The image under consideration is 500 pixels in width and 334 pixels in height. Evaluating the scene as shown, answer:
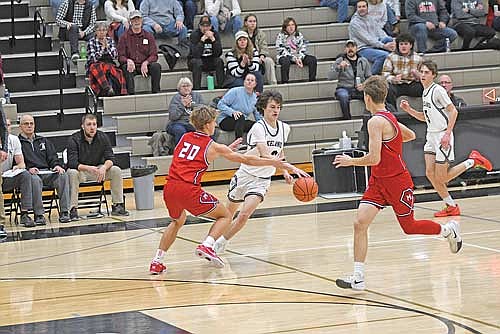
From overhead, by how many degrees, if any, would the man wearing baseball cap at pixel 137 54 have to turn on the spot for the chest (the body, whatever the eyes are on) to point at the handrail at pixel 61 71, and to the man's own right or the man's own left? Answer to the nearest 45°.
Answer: approximately 90° to the man's own right

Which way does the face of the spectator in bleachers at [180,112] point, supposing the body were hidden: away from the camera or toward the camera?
toward the camera

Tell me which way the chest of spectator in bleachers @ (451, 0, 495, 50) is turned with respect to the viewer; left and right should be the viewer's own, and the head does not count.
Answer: facing the viewer and to the right of the viewer

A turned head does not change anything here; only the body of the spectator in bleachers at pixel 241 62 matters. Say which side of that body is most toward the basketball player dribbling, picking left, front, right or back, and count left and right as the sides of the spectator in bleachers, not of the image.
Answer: front

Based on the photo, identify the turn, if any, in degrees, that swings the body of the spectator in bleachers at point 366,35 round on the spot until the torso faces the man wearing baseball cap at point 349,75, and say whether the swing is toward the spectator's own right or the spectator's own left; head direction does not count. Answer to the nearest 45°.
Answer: approximately 45° to the spectator's own right

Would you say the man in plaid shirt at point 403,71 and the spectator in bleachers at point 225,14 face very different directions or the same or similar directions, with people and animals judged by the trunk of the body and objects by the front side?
same or similar directions

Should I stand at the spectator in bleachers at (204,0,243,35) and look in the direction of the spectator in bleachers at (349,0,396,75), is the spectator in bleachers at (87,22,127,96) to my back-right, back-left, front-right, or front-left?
back-right

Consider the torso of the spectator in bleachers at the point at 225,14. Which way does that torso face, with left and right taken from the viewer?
facing the viewer

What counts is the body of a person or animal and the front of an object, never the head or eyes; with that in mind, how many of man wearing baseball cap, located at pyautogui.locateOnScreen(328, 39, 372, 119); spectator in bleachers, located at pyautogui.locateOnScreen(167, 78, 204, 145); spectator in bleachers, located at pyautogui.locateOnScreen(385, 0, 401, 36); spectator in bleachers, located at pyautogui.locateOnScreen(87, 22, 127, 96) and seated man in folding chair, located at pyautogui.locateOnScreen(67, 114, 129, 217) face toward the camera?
5

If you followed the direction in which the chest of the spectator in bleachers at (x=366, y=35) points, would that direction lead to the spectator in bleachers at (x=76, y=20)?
no

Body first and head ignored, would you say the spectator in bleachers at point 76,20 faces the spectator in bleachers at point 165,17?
no

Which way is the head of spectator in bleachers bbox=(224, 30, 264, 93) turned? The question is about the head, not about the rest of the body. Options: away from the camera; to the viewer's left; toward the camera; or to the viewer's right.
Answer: toward the camera

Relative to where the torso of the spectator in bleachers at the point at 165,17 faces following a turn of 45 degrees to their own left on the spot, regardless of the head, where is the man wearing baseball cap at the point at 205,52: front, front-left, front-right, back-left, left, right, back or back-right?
front-right

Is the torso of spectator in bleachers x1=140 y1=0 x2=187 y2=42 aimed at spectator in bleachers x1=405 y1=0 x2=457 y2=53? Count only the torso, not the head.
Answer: no

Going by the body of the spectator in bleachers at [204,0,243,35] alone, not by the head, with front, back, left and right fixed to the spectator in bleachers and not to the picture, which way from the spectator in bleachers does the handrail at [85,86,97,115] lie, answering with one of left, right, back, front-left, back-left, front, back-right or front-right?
front-right

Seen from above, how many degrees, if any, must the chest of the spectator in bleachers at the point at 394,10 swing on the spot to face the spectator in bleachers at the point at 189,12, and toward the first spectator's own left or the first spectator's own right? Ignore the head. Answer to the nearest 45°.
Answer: approximately 45° to the first spectator's own right

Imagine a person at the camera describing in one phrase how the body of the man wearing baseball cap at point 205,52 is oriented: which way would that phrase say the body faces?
toward the camera

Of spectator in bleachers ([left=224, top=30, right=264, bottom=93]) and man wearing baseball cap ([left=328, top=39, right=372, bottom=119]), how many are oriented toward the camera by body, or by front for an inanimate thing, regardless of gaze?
2
